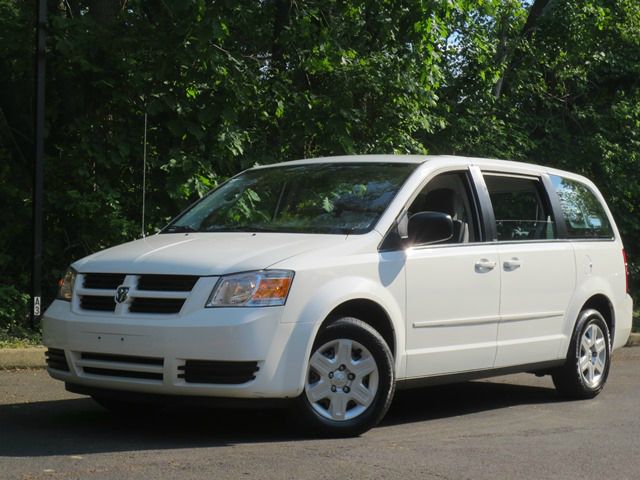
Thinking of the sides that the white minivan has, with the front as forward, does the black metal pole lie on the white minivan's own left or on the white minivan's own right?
on the white minivan's own right

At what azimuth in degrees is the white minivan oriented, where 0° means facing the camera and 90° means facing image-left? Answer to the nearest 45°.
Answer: approximately 45°
